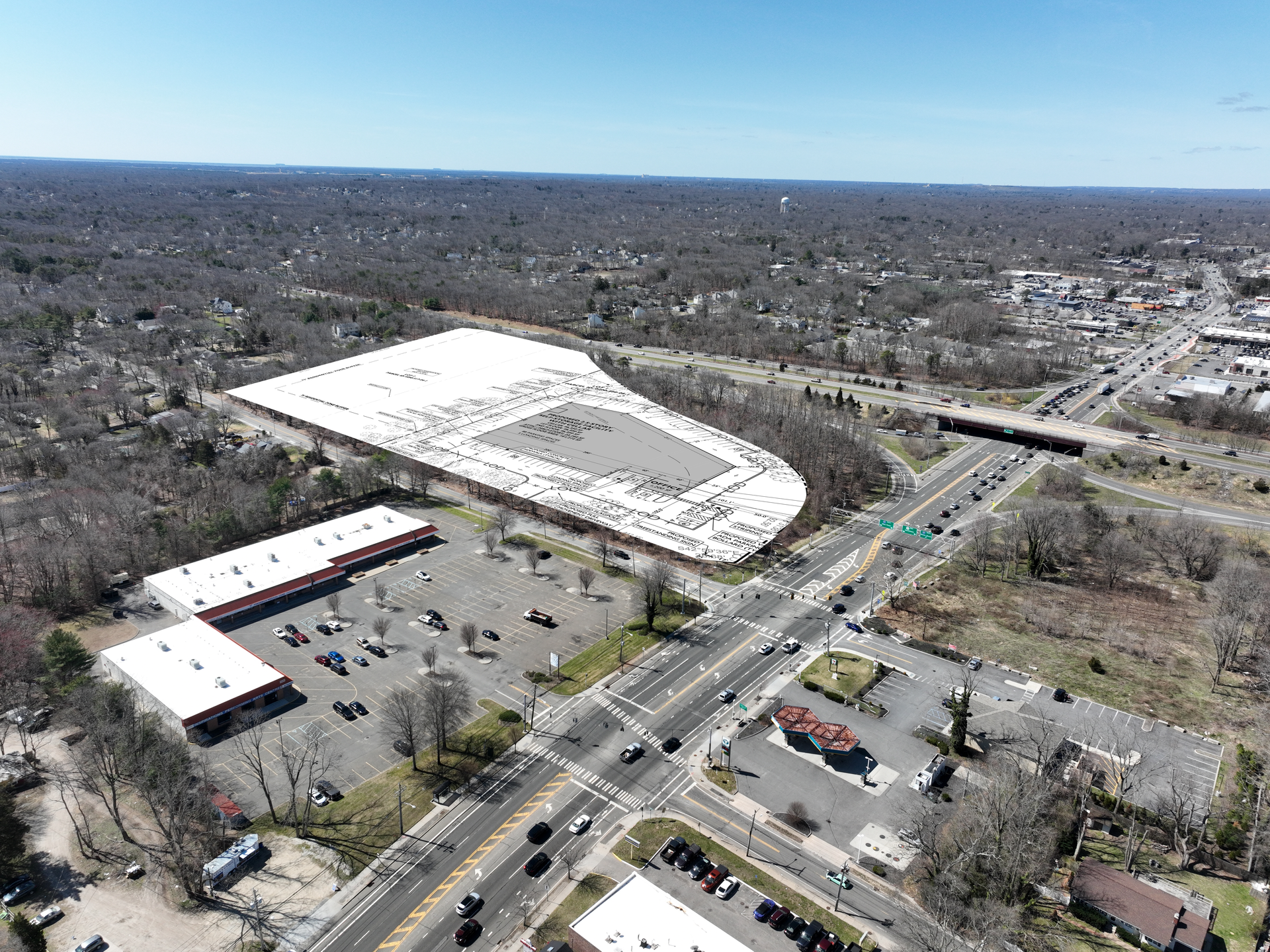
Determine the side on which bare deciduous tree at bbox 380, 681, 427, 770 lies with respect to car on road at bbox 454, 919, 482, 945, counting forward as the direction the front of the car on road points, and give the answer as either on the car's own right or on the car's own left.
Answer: on the car's own left

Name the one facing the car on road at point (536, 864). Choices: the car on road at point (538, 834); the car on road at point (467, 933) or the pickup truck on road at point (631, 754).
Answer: the car on road at point (467, 933)

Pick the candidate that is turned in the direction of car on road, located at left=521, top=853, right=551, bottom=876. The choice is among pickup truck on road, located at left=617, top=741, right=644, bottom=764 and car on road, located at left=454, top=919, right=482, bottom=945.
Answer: car on road, located at left=454, top=919, right=482, bottom=945

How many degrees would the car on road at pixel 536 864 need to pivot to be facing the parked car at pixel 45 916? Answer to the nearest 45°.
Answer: approximately 135° to its left

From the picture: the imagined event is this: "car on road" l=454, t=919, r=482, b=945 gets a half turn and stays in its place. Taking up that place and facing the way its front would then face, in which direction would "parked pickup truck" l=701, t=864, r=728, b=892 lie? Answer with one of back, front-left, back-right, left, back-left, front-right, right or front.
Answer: back-left

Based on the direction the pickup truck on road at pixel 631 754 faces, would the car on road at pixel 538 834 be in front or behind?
behind

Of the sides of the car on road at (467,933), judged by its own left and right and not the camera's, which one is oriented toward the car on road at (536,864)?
front

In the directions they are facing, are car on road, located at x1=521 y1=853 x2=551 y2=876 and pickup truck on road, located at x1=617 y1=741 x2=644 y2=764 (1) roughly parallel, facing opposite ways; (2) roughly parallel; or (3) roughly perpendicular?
roughly parallel

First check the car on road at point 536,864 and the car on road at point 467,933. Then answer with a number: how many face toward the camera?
0

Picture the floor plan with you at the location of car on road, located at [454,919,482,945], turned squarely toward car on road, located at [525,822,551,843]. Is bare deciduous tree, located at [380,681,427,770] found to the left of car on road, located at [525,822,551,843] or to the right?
left

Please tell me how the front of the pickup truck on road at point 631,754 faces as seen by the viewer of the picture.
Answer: facing away from the viewer and to the right of the viewer

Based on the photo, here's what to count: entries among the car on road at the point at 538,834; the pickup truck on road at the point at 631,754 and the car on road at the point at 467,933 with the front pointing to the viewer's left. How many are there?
0

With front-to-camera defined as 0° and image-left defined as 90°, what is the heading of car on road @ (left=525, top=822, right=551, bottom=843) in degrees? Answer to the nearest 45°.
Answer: approximately 225°

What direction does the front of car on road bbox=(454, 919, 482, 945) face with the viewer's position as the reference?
facing away from the viewer and to the right of the viewer

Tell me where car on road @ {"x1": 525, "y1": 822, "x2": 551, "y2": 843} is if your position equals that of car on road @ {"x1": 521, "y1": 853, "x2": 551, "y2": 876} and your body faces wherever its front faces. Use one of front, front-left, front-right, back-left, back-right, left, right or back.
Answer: front-left

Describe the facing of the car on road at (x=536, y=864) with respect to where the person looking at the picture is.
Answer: facing away from the viewer and to the right of the viewer

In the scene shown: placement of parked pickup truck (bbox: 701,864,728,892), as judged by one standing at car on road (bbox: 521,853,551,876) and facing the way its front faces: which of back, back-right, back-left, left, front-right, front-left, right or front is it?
front-right

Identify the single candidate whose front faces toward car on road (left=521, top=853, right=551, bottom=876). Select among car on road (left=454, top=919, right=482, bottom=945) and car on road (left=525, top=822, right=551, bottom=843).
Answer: car on road (left=454, top=919, right=482, bottom=945)
